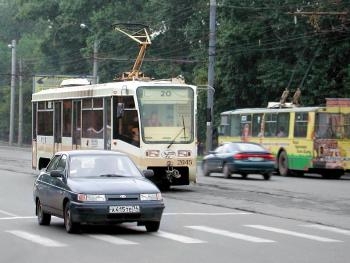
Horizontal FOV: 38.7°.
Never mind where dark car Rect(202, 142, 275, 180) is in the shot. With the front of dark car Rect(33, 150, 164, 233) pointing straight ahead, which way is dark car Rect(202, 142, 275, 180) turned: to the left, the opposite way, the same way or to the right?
the opposite way

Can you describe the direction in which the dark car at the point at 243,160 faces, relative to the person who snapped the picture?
facing away from the viewer and to the left of the viewer

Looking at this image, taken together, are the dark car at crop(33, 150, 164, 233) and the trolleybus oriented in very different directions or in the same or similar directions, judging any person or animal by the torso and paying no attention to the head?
very different directions

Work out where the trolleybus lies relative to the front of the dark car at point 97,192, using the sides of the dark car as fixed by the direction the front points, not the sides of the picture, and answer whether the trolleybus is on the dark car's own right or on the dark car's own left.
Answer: on the dark car's own left

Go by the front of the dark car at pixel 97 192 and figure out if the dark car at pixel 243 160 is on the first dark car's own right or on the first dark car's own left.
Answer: on the first dark car's own left

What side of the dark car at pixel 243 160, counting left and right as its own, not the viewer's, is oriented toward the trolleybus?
right

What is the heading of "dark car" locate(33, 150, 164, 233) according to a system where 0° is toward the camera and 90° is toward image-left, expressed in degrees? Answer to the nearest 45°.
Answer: approximately 315°
